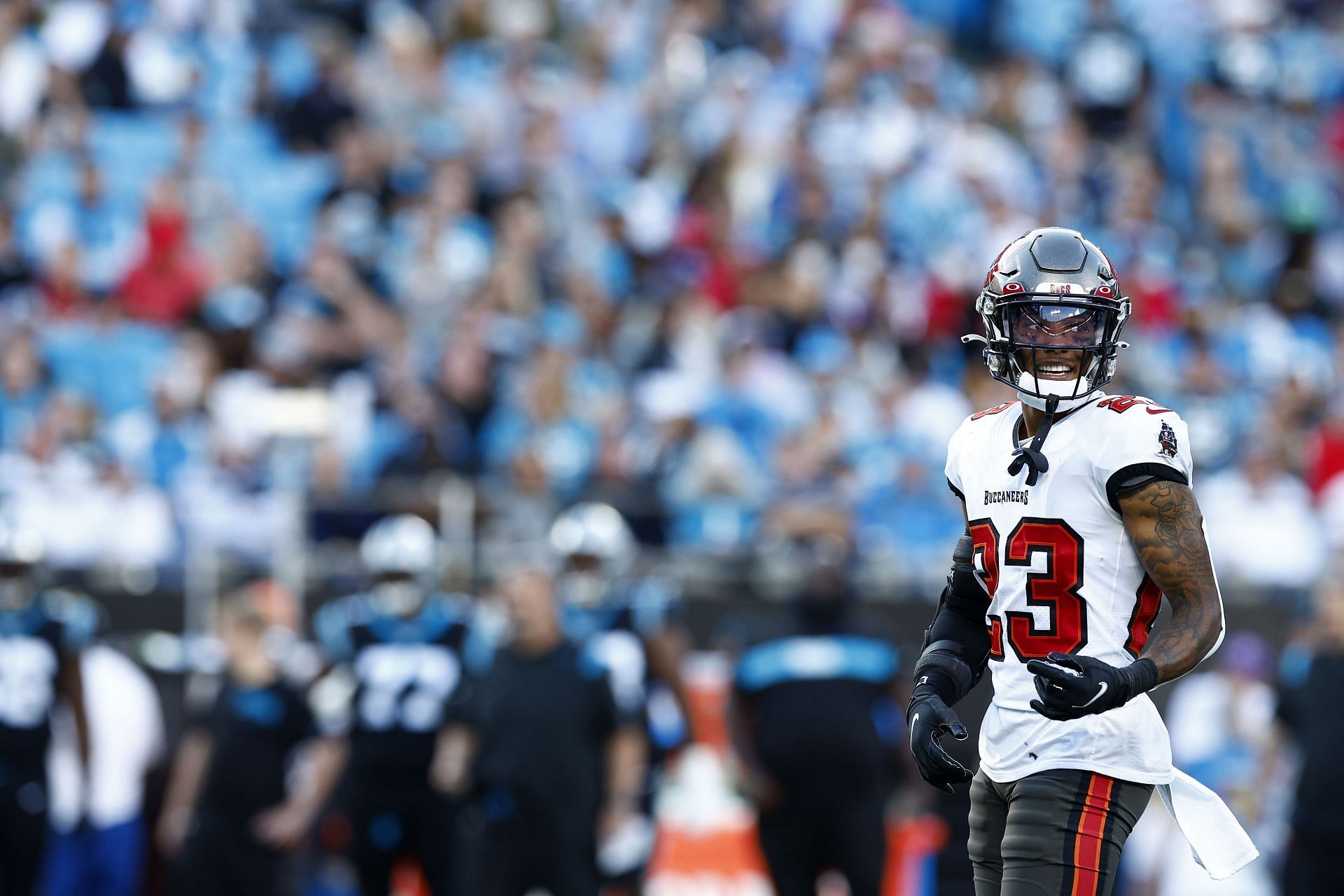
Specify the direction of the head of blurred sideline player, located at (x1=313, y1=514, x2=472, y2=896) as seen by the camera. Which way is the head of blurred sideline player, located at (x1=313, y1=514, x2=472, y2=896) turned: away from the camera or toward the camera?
toward the camera

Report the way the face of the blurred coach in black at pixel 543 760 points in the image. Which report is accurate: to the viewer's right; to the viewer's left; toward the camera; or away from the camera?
toward the camera

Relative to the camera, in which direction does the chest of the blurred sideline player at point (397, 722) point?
toward the camera

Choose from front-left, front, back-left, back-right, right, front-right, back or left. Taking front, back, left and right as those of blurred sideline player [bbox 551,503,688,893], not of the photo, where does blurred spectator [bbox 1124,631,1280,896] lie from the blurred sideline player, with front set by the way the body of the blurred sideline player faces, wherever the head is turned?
back-left

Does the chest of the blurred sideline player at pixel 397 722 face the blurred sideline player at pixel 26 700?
no

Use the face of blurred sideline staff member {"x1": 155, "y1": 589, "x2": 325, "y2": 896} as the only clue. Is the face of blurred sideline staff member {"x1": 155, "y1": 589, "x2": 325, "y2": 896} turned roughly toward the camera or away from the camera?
toward the camera

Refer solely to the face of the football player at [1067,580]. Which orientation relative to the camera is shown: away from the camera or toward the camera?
toward the camera

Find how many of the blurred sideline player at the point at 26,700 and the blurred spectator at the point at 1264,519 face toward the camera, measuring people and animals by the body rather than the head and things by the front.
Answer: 2

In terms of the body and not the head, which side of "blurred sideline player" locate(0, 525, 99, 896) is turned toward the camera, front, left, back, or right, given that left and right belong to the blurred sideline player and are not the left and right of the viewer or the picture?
front

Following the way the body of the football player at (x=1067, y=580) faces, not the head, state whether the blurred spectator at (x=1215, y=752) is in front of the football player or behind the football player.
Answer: behind

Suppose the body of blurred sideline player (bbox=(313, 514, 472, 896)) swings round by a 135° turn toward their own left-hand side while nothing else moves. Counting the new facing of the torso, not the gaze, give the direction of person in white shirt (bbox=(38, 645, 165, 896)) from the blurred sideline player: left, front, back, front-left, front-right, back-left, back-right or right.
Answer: back-left

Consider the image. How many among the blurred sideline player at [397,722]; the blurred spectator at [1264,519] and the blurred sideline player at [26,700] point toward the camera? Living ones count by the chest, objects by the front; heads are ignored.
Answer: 3

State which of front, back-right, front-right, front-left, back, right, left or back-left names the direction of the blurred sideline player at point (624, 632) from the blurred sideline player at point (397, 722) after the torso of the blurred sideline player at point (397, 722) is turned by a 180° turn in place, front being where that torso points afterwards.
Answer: right
